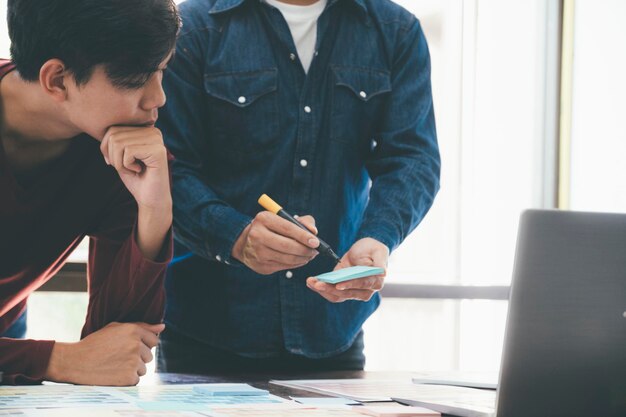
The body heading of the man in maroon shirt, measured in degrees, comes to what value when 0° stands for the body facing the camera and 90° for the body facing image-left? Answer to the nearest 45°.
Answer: approximately 315°

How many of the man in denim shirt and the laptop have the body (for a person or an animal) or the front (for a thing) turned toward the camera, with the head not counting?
1

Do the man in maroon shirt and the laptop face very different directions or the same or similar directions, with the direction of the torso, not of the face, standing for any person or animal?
very different directions

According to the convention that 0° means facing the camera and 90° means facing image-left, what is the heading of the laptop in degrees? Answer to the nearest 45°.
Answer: approximately 135°

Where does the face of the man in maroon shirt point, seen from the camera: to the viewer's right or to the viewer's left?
to the viewer's right
